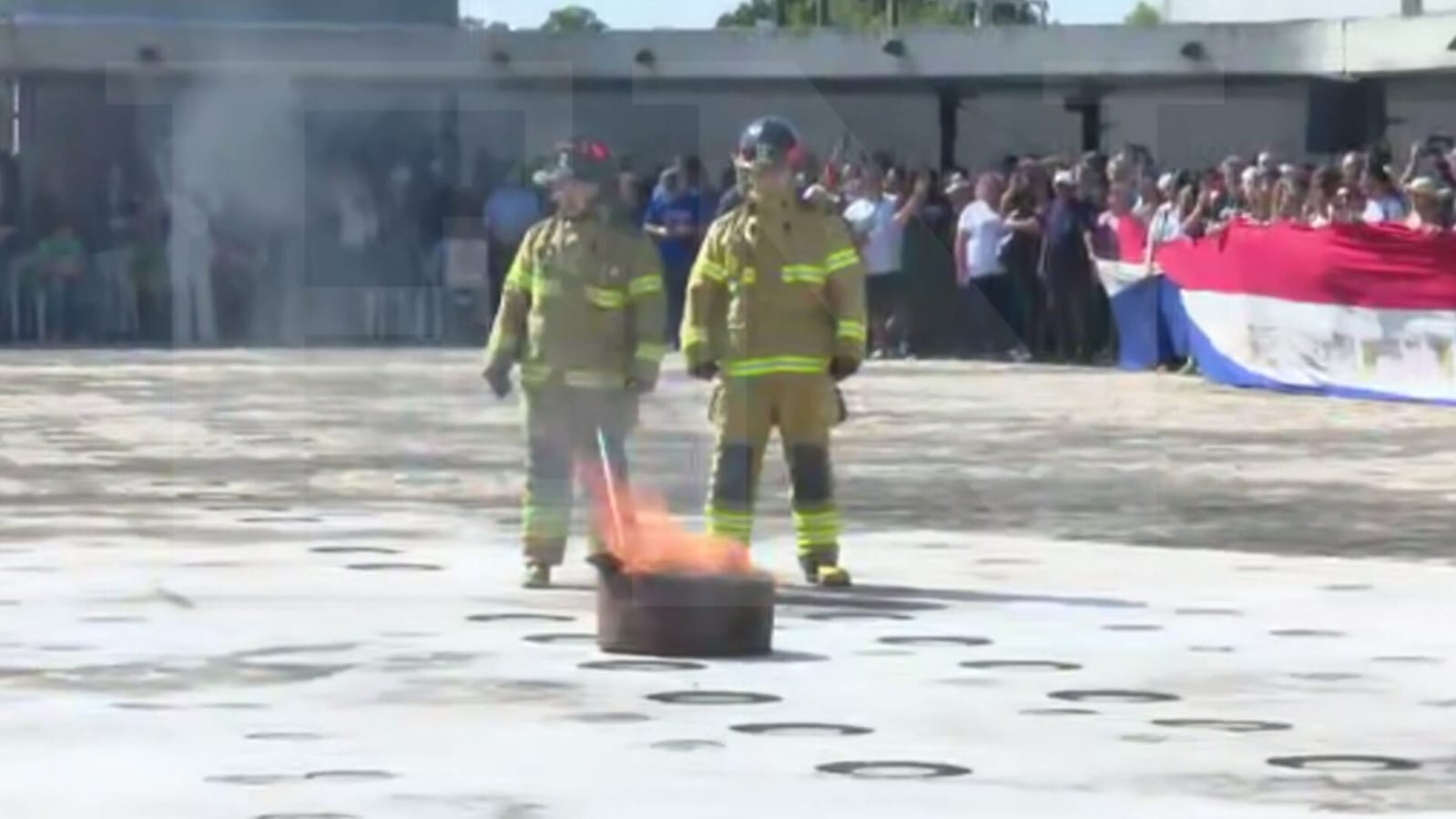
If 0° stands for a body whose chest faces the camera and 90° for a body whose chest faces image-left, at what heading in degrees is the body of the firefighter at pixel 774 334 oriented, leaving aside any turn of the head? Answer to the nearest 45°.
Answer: approximately 0°

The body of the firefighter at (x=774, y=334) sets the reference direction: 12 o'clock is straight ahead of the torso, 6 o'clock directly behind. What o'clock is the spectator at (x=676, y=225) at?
The spectator is roughly at 6 o'clock from the firefighter.

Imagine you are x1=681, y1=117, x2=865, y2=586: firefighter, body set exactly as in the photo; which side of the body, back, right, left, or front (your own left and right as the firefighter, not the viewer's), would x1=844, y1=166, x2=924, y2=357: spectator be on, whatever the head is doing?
back

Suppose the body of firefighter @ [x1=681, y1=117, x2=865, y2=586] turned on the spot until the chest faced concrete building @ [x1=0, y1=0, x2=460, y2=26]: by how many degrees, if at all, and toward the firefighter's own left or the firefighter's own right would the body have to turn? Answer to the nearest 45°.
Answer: approximately 180°

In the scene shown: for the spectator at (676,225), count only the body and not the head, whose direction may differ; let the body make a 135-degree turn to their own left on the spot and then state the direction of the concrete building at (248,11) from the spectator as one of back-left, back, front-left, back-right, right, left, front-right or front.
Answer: left

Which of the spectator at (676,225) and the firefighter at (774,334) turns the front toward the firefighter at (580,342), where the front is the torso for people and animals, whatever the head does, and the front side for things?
the spectator
